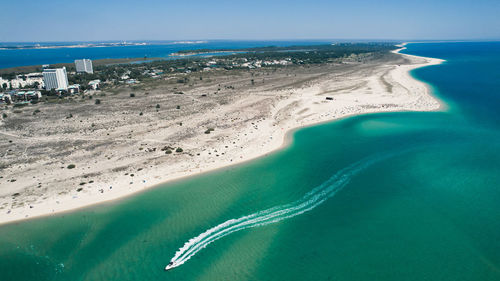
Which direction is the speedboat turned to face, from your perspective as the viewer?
facing the viewer and to the left of the viewer
